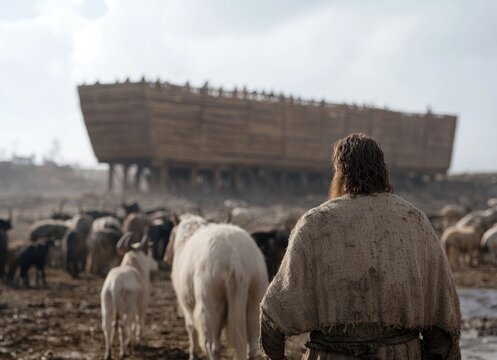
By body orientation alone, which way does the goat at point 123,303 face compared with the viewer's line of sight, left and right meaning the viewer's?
facing away from the viewer and to the right of the viewer

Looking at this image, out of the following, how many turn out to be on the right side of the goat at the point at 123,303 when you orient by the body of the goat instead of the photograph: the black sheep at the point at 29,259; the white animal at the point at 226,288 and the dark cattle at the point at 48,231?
1

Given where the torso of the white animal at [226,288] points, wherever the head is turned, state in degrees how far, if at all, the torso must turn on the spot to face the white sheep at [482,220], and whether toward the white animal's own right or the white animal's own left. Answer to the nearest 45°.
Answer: approximately 90° to the white animal's own right

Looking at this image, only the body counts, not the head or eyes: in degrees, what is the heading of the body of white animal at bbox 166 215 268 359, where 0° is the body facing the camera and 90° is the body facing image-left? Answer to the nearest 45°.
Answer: approximately 135°
